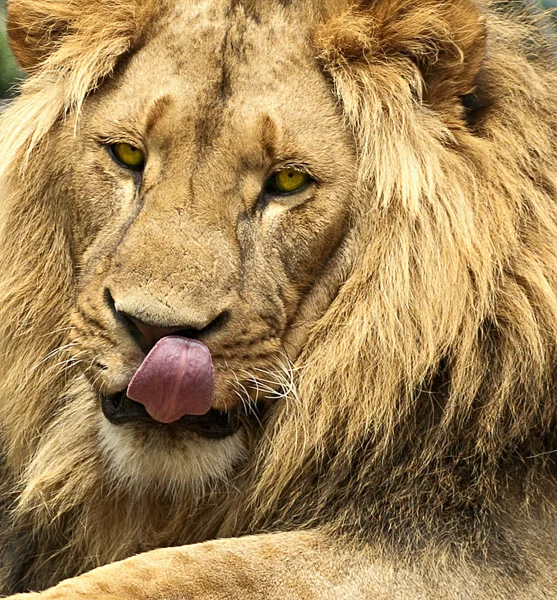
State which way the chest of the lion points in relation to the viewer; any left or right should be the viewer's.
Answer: facing the viewer and to the left of the viewer
